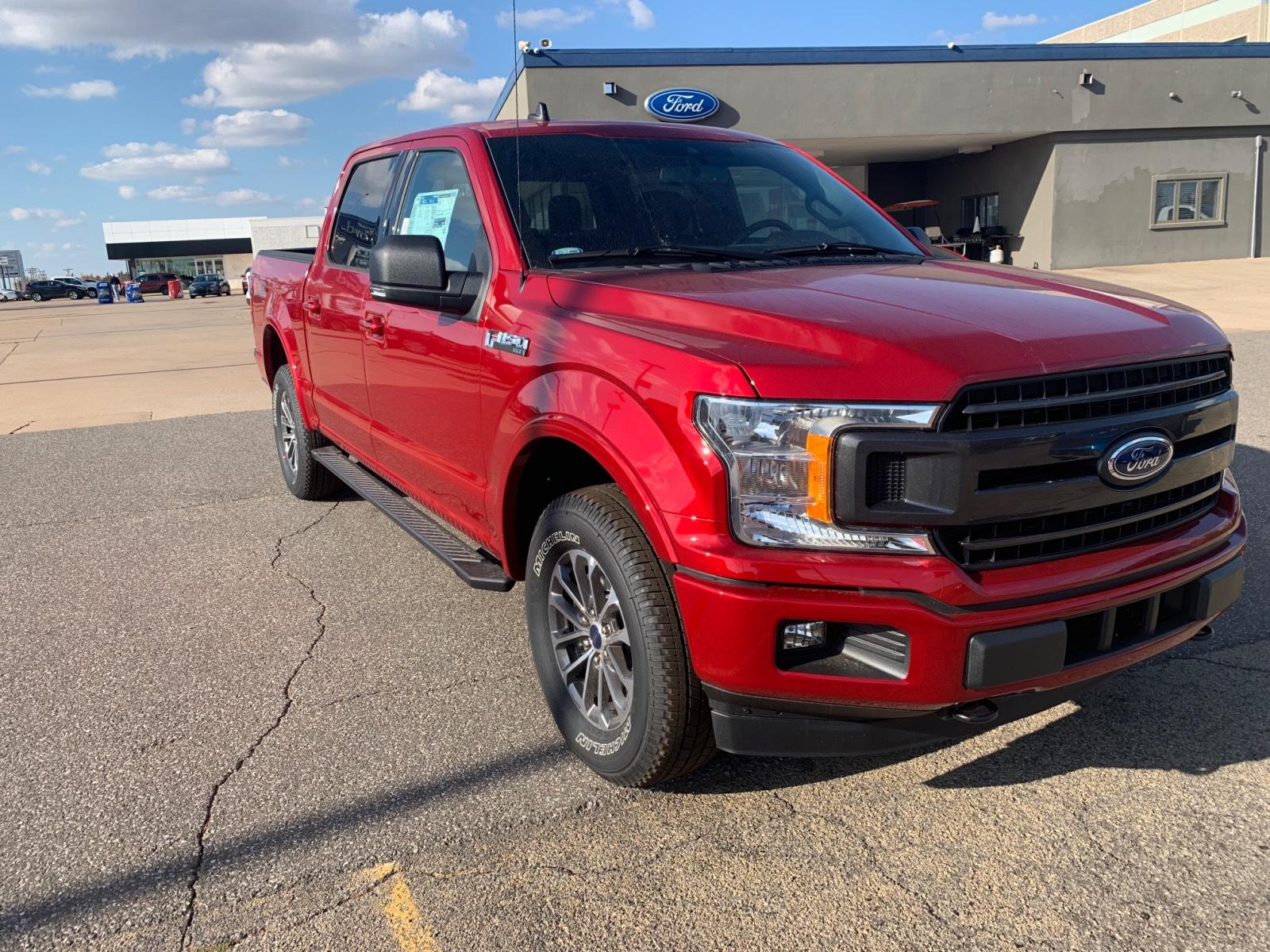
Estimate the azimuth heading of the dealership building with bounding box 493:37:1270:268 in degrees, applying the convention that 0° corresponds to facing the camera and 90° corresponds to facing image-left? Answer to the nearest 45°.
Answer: approximately 0°

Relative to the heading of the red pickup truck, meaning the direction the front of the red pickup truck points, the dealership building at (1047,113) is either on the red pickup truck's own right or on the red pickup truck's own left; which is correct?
on the red pickup truck's own left

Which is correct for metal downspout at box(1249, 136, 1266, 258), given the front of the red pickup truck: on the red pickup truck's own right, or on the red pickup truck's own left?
on the red pickup truck's own left

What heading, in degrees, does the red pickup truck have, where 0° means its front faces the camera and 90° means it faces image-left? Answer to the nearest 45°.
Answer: approximately 315°

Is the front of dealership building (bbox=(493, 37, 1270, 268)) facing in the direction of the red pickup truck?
yes
